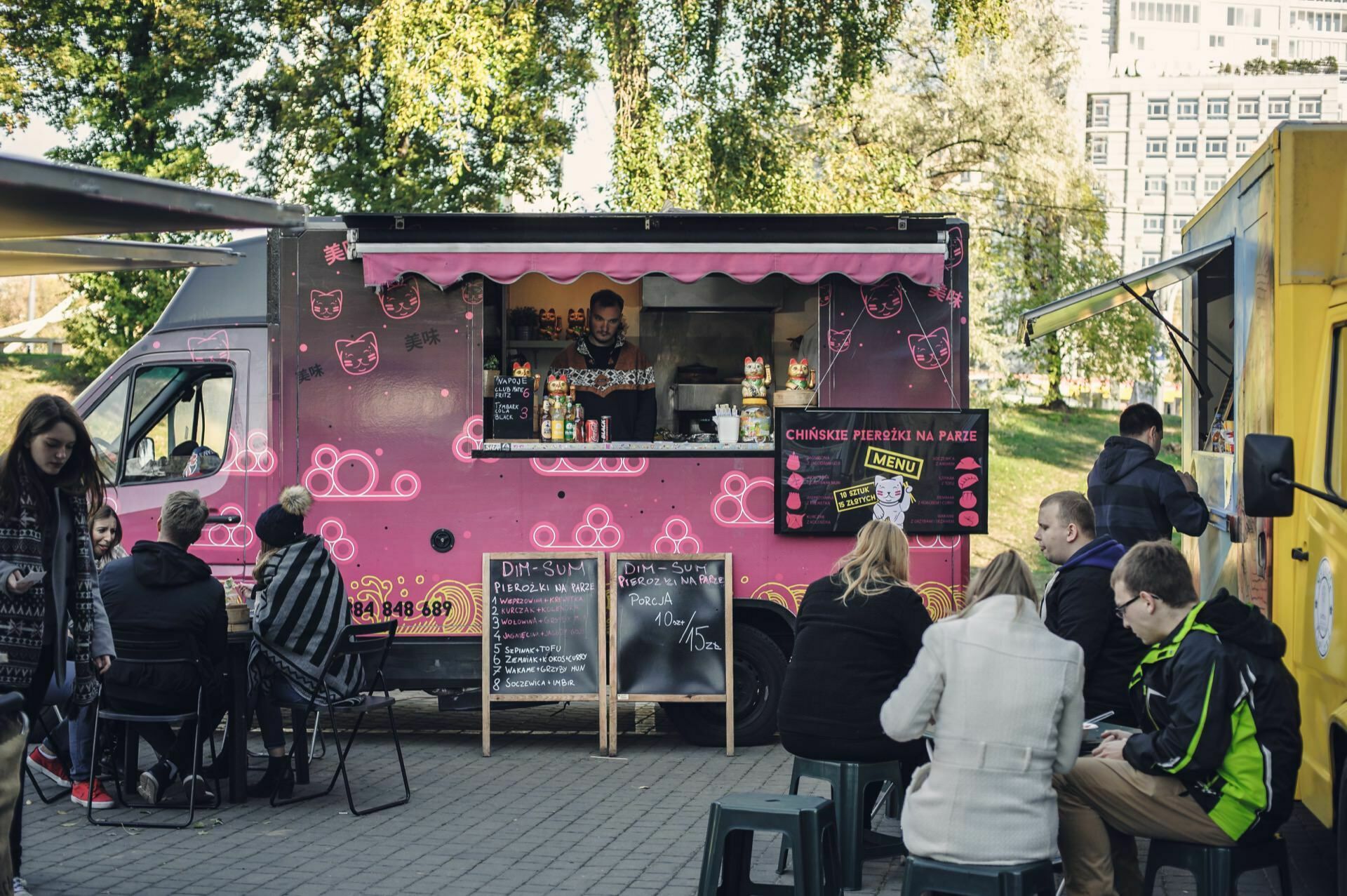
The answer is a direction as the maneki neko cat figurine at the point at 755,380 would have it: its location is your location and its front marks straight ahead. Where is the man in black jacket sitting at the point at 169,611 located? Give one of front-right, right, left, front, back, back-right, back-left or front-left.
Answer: front-right

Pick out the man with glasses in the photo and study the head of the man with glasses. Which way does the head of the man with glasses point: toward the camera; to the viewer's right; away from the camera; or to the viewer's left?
to the viewer's left

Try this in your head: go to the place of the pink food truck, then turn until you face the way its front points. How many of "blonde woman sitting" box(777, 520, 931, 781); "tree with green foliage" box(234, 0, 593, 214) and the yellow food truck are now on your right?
1

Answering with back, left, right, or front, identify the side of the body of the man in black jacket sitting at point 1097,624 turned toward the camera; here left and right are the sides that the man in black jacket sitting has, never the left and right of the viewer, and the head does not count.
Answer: left

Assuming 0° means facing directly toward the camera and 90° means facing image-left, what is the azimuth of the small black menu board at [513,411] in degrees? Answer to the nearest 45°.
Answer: approximately 0°

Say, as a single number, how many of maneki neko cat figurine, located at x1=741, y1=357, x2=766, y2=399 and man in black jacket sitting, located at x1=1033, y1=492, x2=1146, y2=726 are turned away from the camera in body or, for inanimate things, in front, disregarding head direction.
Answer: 0

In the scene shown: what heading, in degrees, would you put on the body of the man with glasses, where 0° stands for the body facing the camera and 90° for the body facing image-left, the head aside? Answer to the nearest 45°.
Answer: approximately 90°

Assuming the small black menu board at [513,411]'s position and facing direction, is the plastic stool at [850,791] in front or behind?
in front

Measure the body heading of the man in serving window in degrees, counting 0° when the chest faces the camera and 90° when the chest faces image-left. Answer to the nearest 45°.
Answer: approximately 0°

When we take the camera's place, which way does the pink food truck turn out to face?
facing to the left of the viewer

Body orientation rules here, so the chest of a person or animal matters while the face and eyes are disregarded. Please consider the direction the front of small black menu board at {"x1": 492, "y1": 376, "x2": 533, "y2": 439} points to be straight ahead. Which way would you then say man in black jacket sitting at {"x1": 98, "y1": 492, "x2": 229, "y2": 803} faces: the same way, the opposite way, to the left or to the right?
the opposite way

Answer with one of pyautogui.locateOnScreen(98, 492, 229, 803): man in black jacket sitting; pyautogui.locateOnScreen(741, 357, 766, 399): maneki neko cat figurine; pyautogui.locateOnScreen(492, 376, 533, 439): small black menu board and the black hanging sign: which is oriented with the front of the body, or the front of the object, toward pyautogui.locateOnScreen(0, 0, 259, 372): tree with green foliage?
the man in black jacket sitting

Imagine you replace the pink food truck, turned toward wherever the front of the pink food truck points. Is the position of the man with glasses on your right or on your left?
on your left

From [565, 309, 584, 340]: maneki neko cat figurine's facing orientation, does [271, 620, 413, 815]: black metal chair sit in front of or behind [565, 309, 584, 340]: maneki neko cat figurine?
in front
